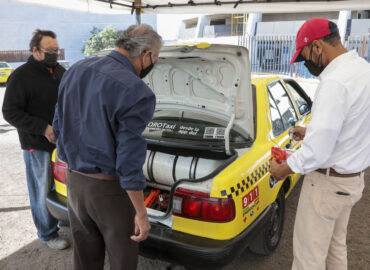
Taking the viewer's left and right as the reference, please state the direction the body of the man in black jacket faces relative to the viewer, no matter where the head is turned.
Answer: facing the viewer and to the right of the viewer

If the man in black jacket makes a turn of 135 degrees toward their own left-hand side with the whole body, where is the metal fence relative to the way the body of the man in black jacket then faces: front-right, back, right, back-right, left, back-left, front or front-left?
front-right

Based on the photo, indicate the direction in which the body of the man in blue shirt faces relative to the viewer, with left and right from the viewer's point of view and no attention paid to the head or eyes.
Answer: facing away from the viewer and to the right of the viewer

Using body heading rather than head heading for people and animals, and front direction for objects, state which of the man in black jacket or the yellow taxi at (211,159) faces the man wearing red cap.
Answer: the man in black jacket

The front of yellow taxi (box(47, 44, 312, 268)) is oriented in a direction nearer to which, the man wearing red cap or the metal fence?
the metal fence

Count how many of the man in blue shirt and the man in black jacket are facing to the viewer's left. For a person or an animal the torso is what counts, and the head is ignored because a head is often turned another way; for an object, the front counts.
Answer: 0

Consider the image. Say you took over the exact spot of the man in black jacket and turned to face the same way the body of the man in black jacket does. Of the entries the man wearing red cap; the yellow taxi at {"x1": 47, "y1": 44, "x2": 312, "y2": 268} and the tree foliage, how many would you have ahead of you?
2

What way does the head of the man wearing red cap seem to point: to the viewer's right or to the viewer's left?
to the viewer's left

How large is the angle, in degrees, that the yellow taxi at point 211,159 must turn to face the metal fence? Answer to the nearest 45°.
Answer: approximately 45° to its left

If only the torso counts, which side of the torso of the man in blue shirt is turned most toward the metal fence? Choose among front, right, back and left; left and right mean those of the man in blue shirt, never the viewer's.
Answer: front

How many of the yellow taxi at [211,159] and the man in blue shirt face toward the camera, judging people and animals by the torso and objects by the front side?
0

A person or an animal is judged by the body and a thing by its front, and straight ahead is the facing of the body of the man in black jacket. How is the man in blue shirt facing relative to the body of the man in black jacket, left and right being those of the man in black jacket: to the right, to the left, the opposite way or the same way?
to the left

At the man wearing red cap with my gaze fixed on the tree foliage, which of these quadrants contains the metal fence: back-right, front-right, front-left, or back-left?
front-right

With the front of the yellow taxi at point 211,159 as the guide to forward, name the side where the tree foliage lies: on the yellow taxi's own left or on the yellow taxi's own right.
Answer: on the yellow taxi's own left

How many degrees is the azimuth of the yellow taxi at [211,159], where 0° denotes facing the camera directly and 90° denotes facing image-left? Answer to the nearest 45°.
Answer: approximately 225°

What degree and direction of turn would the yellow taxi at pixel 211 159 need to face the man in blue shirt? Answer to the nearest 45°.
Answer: approximately 180°

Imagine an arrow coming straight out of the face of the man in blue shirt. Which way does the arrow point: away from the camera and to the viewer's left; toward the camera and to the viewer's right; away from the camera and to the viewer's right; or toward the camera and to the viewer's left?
away from the camera and to the viewer's right
